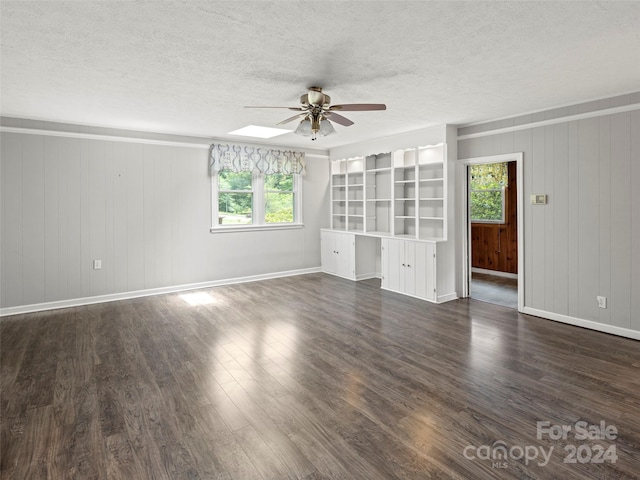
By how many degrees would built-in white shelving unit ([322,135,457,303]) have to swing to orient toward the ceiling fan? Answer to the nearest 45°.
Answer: approximately 45° to its left

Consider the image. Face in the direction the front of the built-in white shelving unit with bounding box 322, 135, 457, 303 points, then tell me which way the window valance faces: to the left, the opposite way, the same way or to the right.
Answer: to the left

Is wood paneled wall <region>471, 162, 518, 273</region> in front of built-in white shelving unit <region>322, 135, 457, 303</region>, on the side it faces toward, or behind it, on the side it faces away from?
behind

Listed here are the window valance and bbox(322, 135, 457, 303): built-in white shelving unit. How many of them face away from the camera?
0

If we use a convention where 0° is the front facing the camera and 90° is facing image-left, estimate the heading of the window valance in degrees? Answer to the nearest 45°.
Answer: approximately 315°

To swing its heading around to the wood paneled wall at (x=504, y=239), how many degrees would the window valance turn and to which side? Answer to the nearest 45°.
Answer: approximately 45° to its left

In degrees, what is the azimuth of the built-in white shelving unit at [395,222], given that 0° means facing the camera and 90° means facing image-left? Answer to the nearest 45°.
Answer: approximately 45°

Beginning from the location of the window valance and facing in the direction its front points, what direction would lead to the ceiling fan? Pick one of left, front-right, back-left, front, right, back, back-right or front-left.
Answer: front-right
